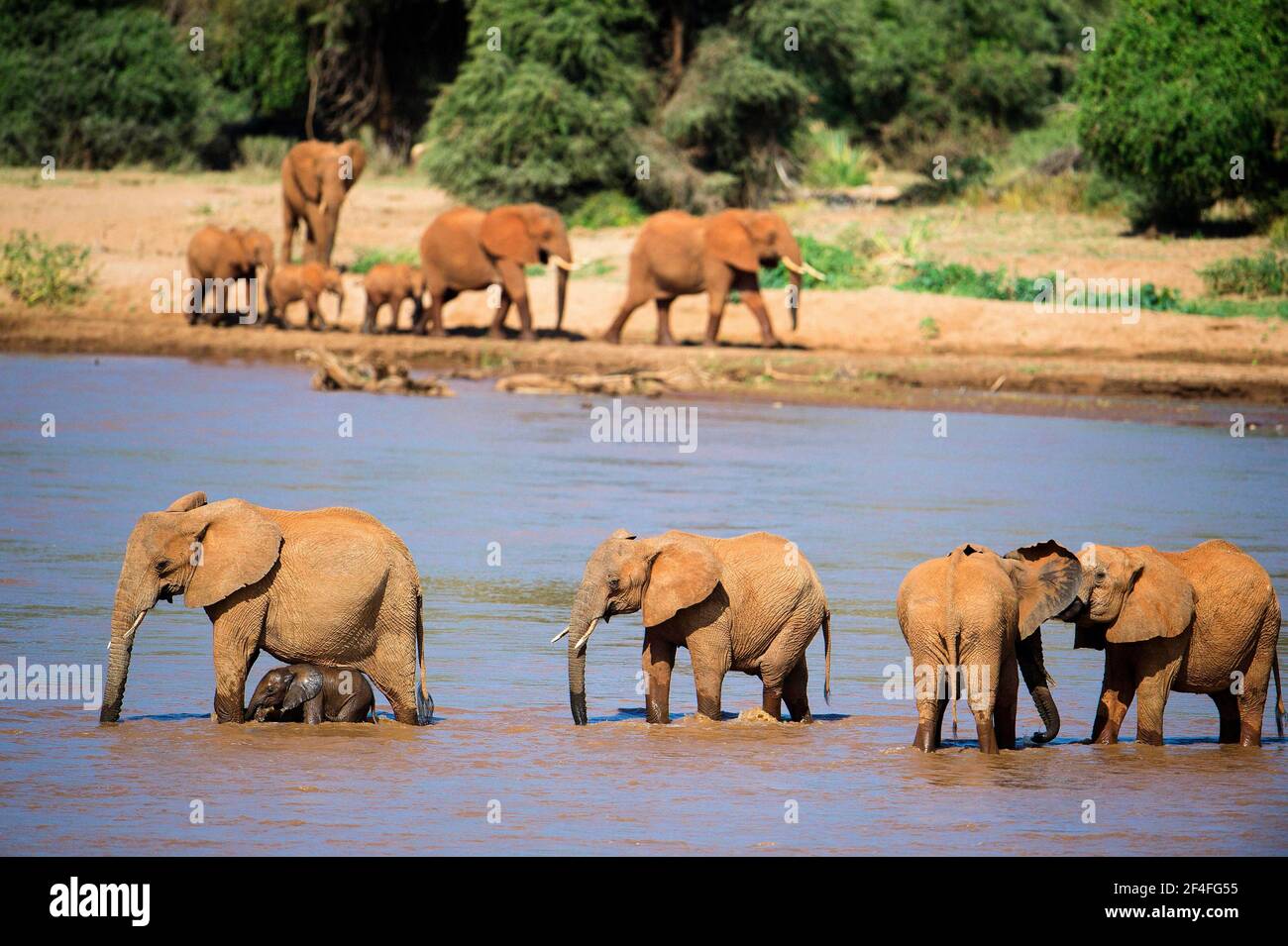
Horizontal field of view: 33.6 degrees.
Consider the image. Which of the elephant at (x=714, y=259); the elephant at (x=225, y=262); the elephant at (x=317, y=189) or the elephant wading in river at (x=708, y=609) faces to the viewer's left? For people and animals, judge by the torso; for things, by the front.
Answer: the elephant wading in river

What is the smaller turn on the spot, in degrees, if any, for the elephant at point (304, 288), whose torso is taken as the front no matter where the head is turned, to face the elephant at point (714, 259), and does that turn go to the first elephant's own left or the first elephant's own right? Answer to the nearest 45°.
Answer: approximately 45° to the first elephant's own right

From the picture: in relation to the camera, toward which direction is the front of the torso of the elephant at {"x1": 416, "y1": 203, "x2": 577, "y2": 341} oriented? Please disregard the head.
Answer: to the viewer's right

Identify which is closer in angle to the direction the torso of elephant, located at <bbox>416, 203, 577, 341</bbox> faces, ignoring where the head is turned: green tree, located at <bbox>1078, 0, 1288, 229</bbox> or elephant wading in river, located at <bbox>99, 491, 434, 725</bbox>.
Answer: the green tree

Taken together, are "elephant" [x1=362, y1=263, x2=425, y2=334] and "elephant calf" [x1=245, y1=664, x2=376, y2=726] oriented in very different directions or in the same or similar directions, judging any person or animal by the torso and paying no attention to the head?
very different directions

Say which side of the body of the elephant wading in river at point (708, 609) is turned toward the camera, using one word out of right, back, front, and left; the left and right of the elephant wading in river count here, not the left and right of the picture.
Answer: left

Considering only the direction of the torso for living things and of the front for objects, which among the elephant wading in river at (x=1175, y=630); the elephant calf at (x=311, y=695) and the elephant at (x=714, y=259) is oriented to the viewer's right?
the elephant

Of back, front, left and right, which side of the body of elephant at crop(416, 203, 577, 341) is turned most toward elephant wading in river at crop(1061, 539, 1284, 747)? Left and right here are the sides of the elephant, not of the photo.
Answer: right

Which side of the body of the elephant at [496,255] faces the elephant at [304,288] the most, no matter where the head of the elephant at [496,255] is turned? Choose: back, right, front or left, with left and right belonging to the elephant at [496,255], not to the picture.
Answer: back

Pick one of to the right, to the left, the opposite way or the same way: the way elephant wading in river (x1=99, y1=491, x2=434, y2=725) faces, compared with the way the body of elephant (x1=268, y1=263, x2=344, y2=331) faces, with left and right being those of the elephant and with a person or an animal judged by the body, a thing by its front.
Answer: the opposite way

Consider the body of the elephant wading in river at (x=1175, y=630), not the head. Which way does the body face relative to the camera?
to the viewer's left

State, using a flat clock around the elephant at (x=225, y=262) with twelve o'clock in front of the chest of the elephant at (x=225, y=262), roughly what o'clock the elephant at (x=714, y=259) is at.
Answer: the elephant at (x=714, y=259) is roughly at 1 o'clock from the elephant at (x=225, y=262).

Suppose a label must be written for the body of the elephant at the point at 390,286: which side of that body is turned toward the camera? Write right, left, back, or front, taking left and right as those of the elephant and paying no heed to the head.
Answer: right

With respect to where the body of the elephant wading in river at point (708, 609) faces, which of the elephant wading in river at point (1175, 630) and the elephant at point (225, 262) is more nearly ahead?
the elephant

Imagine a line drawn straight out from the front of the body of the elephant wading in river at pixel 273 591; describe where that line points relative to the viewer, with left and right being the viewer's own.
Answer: facing to the left of the viewer

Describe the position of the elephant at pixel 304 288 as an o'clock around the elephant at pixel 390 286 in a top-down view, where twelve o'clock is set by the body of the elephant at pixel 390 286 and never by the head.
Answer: the elephant at pixel 304 288 is roughly at 7 o'clock from the elephant at pixel 390 286.

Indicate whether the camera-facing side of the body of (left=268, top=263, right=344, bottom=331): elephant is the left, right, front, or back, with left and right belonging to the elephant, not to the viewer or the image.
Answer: right
